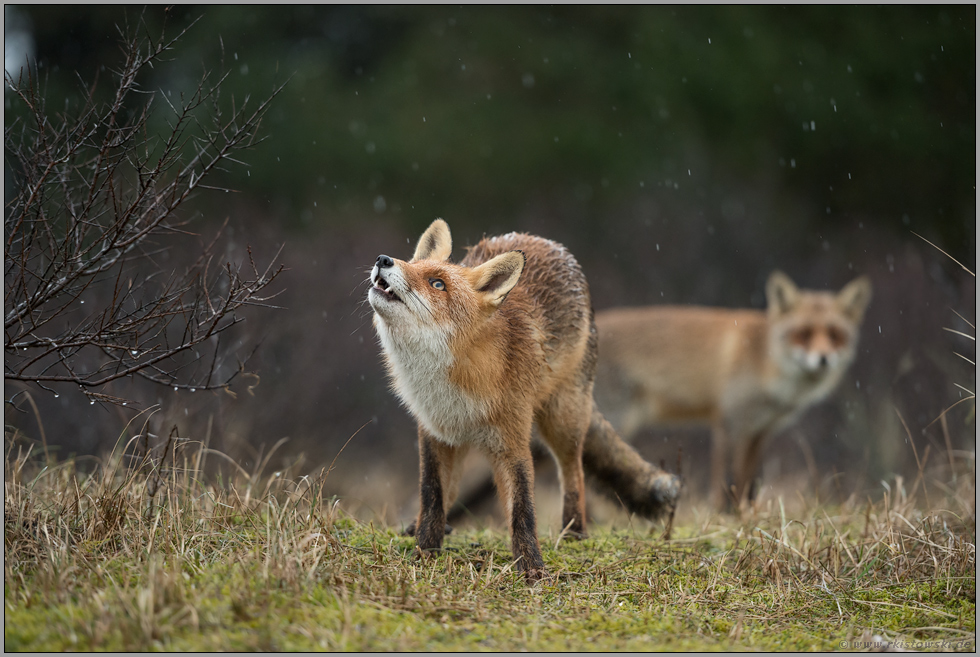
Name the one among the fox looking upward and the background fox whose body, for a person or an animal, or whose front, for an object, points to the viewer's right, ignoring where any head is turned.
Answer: the background fox

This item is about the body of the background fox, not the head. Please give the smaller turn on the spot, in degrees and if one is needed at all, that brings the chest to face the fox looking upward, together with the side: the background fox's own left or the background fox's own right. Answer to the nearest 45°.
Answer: approximately 90° to the background fox's own right

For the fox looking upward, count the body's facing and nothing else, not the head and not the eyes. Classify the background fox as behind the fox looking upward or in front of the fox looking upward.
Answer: behind

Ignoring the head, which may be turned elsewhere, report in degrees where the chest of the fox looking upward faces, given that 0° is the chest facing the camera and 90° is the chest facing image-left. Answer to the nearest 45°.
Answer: approximately 45°

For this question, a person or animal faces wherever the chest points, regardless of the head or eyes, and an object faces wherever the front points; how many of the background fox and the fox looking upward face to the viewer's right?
1

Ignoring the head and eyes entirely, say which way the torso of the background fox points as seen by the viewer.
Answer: to the viewer's right
